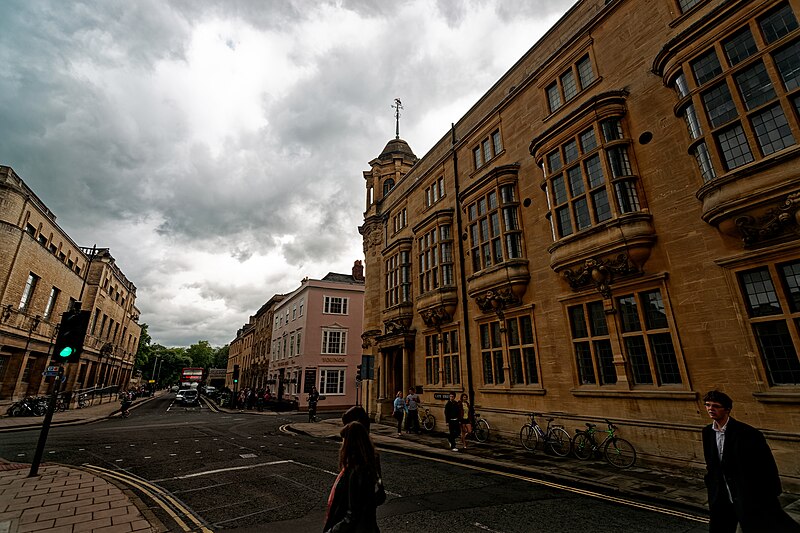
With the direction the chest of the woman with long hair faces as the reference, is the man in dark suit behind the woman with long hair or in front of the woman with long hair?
behind

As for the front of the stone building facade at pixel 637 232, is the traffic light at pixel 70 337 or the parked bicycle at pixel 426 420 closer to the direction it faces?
the traffic light

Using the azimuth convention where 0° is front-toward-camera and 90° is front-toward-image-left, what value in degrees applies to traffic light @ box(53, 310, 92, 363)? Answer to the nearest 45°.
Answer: approximately 0°

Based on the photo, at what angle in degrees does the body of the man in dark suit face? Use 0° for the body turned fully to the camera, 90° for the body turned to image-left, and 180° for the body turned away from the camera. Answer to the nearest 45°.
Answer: approximately 45°

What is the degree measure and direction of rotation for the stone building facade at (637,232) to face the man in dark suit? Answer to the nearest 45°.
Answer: approximately 45° to its left

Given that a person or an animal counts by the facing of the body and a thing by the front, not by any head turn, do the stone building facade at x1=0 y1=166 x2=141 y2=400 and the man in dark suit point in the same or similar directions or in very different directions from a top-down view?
very different directions
